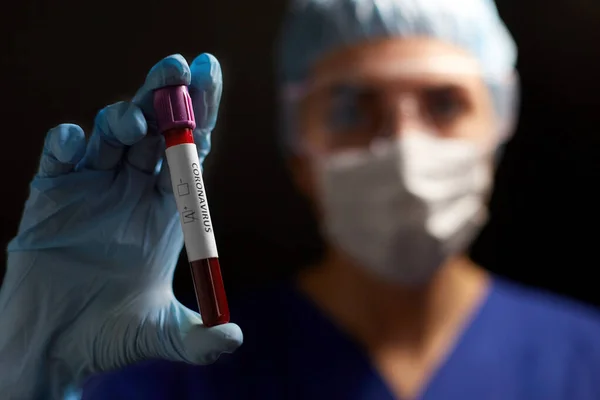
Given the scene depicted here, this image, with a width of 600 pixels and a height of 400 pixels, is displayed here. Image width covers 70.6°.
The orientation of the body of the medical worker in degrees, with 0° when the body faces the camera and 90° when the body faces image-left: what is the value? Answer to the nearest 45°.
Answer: approximately 0°
